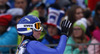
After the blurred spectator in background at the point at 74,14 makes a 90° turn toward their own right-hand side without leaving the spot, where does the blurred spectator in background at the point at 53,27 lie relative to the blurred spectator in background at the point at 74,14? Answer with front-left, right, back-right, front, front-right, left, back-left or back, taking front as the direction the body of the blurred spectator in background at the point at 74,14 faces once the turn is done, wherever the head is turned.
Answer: front

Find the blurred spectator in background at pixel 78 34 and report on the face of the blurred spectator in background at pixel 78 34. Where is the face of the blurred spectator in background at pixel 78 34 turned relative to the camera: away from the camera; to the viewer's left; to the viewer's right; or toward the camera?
toward the camera

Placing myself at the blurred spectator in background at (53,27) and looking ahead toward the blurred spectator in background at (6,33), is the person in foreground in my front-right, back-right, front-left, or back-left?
front-left

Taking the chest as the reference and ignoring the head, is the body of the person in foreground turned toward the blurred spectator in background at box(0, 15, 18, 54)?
no

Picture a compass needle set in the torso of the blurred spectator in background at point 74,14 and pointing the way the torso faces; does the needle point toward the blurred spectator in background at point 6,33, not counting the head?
no

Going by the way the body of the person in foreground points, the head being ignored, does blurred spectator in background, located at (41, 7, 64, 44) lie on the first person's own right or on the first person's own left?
on the first person's own left

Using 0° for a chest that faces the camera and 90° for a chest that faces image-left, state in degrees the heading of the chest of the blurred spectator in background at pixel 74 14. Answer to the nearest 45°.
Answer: approximately 315°
